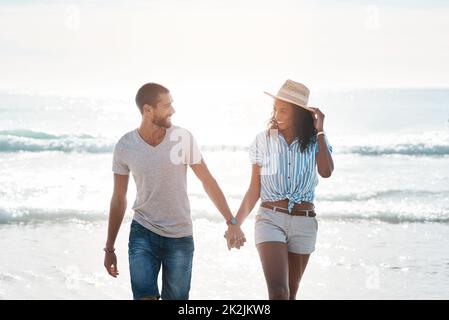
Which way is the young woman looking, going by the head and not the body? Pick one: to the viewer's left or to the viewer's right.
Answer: to the viewer's left

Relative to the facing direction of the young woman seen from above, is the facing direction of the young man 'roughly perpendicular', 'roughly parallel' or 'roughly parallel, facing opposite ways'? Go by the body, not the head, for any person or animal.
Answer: roughly parallel

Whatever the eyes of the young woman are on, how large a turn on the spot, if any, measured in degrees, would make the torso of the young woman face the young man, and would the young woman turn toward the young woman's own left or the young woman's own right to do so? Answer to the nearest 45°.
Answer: approximately 90° to the young woman's own right

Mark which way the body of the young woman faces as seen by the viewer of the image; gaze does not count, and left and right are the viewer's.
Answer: facing the viewer

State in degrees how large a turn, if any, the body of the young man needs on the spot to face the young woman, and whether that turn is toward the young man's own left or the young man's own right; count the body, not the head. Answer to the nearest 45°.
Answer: approximately 90° to the young man's own left

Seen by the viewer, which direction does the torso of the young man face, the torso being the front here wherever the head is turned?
toward the camera

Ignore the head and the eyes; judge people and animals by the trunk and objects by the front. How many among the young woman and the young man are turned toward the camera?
2
